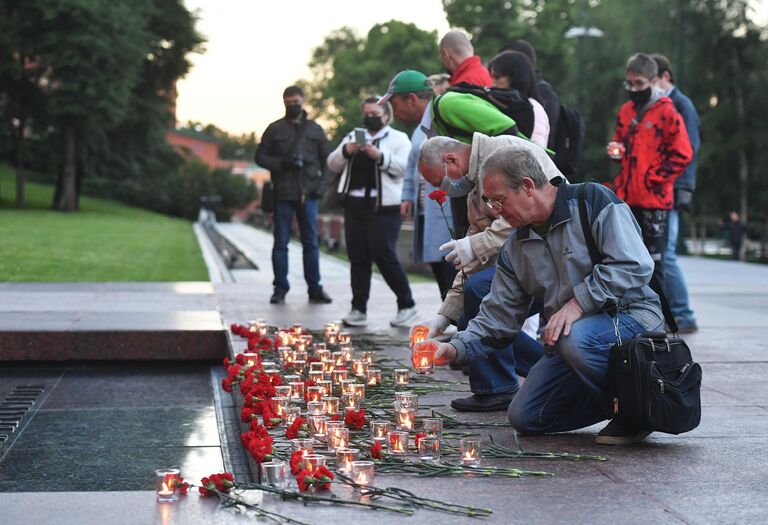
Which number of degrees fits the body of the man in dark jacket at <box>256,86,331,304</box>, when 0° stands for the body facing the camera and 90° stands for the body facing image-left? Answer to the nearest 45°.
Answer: approximately 0°

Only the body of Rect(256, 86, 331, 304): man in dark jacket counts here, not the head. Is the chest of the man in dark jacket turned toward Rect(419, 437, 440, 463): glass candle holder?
yes

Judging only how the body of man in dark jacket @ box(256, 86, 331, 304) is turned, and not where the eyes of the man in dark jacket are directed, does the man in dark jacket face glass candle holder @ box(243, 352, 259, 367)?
yes
